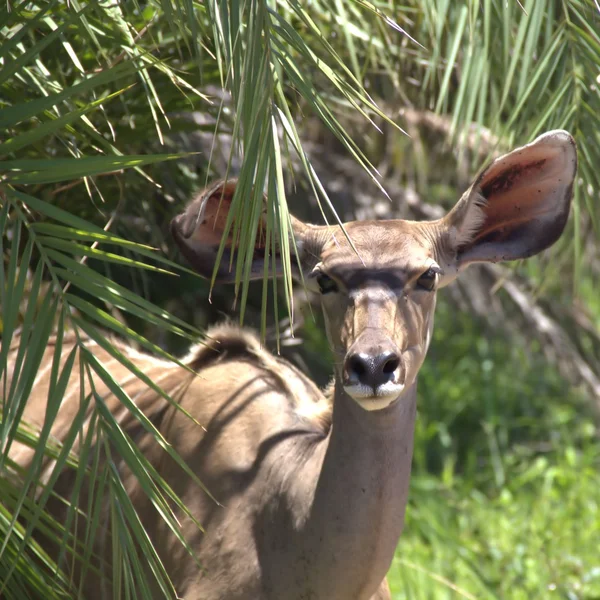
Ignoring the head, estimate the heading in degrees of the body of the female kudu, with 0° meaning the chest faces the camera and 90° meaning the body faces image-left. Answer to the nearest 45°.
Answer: approximately 315°
